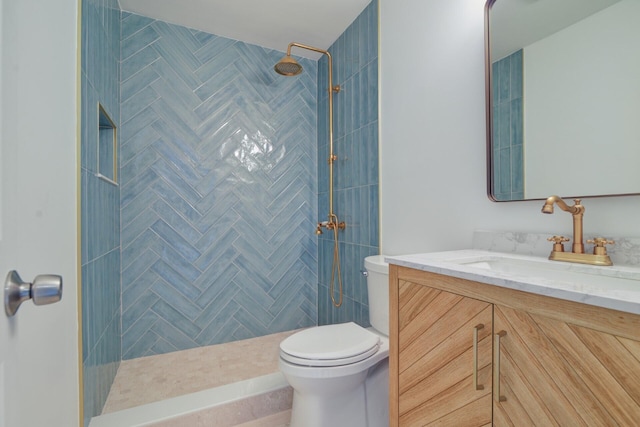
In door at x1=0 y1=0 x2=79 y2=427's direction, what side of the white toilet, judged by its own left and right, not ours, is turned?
front

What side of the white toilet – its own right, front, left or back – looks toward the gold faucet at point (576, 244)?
left

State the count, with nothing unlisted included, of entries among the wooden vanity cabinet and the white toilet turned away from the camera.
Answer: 0

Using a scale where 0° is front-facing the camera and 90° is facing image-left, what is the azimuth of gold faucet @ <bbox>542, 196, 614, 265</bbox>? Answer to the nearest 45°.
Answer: approximately 45°

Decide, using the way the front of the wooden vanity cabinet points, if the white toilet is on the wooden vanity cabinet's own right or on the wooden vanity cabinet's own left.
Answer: on the wooden vanity cabinet's own right

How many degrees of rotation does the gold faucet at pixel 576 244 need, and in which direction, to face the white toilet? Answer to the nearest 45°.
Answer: approximately 45° to its right

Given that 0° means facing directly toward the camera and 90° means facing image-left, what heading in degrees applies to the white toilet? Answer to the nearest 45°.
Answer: approximately 45°
